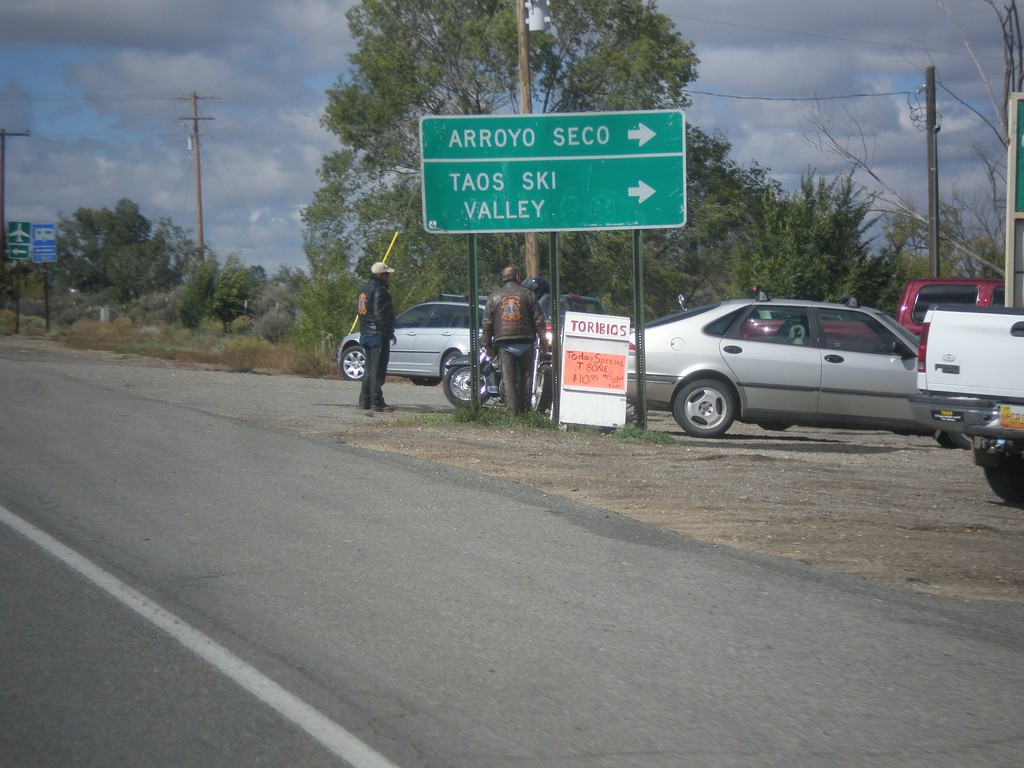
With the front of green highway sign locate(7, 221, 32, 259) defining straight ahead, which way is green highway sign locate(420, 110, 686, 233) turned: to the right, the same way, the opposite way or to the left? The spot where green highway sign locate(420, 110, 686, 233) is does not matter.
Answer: the same way

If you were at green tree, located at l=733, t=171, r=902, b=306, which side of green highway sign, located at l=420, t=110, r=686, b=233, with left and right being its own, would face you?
back

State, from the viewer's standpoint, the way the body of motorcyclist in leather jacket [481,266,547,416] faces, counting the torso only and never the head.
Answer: away from the camera

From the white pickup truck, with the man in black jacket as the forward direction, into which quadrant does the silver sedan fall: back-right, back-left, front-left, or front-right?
front-right

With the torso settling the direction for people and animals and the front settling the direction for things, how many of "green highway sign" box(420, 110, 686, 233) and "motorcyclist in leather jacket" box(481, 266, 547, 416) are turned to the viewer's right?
0

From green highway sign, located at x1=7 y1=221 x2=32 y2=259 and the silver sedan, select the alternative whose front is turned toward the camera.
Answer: the green highway sign

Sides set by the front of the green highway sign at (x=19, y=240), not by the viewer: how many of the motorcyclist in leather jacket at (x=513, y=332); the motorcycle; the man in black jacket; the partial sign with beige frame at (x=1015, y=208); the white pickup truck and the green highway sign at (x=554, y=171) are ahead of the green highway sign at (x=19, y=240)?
6

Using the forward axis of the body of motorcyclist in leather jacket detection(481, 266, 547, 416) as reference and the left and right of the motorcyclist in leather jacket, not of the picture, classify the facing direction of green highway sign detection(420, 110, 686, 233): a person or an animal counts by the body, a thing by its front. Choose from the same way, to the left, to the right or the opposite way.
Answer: the opposite way

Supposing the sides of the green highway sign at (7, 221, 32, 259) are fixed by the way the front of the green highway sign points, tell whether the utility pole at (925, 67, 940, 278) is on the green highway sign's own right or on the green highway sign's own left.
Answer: on the green highway sign's own left

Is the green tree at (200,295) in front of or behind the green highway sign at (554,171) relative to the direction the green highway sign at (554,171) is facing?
behind

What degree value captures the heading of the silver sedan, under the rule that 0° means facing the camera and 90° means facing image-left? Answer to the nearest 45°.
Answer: approximately 270°

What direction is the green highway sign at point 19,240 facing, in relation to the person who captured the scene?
facing the viewer

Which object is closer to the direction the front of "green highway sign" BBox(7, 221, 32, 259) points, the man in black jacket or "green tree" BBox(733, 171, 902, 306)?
the man in black jacket

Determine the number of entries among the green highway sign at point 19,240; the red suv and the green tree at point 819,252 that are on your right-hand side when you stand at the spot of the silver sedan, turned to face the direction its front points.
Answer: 0

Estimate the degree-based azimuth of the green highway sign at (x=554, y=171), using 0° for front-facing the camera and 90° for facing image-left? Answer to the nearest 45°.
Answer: approximately 0°

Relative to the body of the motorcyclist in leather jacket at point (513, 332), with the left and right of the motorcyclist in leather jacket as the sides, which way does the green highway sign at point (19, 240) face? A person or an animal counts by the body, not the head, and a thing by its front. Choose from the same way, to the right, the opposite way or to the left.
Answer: the opposite way

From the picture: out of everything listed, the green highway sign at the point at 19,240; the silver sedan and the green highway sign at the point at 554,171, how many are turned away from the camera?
0
